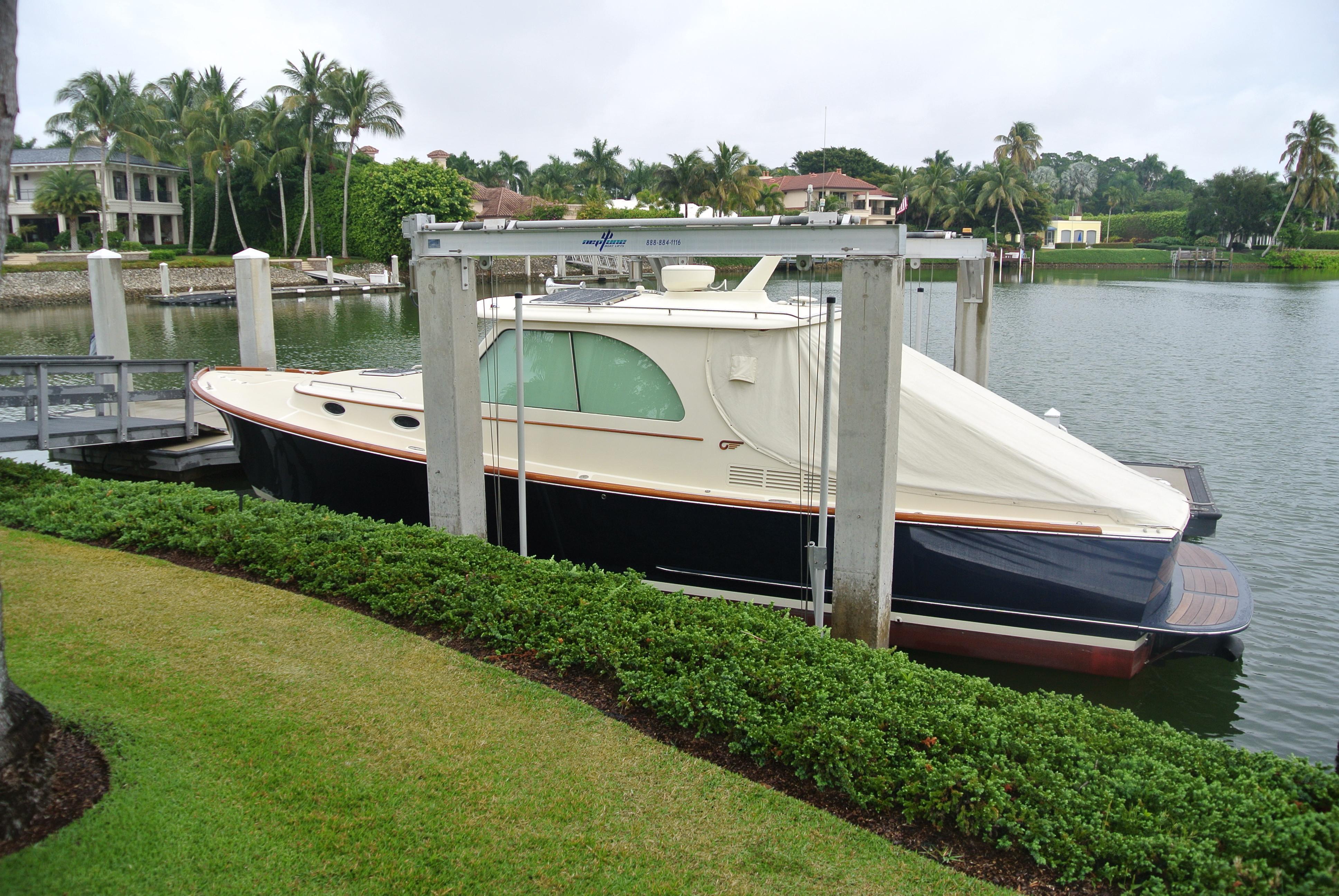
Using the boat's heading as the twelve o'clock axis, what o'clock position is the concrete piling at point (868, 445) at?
The concrete piling is roughly at 7 o'clock from the boat.

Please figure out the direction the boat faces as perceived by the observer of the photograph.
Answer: facing away from the viewer and to the left of the viewer

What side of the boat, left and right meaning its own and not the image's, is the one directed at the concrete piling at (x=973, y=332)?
right

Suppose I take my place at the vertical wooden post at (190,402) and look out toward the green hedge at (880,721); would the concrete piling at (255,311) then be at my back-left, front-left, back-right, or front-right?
back-left

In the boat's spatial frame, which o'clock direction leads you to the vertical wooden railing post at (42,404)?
The vertical wooden railing post is roughly at 11 o'clock from the boat.

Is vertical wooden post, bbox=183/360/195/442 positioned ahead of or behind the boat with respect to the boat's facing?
ahead

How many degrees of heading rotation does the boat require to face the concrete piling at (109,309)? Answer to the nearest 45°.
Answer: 0° — it already faces it

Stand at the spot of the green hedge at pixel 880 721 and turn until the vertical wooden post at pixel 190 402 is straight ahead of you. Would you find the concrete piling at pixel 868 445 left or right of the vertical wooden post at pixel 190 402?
right

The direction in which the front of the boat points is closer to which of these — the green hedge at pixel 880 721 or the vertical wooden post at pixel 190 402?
the vertical wooden post
